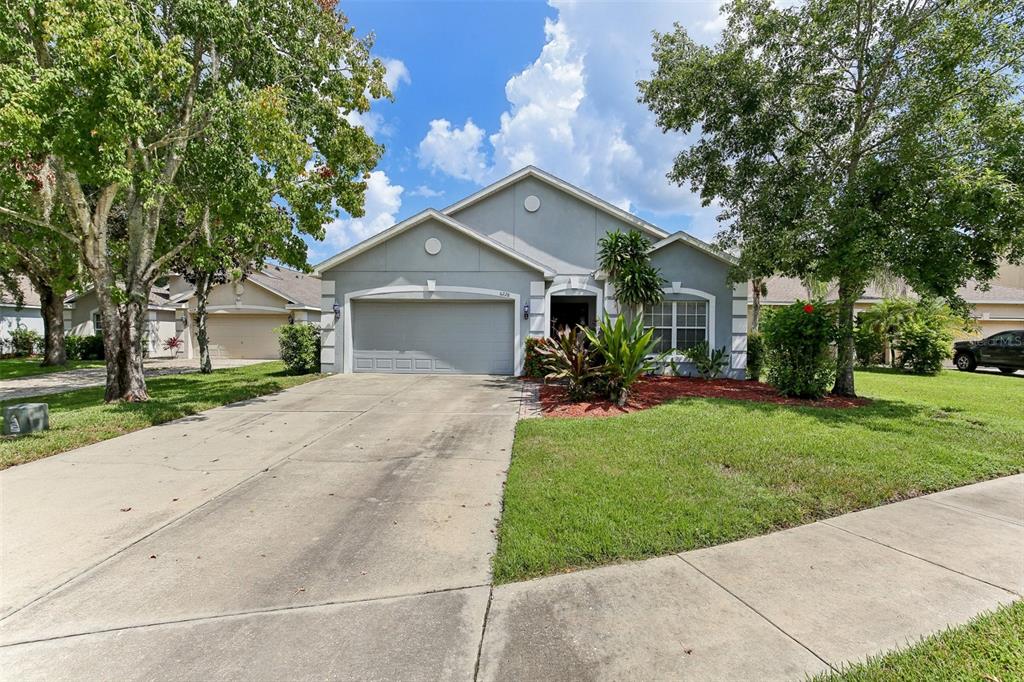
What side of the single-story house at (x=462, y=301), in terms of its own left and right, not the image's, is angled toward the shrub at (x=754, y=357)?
left

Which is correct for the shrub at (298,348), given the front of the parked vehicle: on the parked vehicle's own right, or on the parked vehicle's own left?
on the parked vehicle's own left

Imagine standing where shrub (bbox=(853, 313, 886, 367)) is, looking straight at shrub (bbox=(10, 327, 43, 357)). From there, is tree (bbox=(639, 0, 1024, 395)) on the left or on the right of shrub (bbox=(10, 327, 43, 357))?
left

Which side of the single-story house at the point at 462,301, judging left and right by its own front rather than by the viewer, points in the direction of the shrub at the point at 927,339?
left

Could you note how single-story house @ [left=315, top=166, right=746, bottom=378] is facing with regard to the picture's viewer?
facing the viewer

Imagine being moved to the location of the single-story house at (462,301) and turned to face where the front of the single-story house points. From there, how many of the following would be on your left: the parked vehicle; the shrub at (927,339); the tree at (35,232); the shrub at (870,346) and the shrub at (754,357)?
4

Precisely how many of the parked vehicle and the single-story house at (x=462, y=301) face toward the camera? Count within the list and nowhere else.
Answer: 1

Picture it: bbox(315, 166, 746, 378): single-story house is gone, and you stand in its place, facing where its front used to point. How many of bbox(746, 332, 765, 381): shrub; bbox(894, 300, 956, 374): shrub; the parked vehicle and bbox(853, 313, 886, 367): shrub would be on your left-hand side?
4

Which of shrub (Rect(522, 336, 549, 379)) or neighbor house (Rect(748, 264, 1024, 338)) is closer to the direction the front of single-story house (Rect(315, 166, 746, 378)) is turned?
the shrub

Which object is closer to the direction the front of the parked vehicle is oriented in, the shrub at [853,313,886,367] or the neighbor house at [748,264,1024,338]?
the shrub

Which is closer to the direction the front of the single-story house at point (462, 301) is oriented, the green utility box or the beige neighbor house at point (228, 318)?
the green utility box

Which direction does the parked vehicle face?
to the viewer's left

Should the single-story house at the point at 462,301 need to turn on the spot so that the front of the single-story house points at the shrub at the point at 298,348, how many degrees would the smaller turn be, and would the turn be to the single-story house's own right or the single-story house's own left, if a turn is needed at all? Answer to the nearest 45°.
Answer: approximately 90° to the single-story house's own right

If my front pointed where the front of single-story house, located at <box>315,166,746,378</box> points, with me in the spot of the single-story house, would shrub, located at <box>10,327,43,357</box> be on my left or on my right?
on my right

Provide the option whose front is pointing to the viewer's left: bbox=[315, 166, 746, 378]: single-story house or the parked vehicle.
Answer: the parked vehicle
